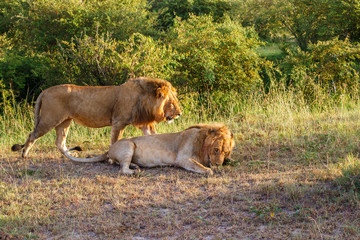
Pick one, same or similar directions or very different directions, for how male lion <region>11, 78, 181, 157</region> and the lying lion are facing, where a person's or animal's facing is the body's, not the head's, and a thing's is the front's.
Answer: same or similar directions

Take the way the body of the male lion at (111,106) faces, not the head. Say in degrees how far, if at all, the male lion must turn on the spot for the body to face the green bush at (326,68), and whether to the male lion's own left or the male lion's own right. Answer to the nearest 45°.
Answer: approximately 45° to the male lion's own left

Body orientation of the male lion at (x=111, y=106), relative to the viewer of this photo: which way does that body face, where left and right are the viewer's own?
facing to the right of the viewer

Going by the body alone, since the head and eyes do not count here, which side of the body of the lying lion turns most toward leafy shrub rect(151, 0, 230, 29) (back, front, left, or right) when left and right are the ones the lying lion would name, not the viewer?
left

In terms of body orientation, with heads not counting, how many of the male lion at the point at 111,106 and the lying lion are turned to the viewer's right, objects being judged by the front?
2

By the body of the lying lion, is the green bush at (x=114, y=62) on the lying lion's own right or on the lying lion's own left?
on the lying lion's own left

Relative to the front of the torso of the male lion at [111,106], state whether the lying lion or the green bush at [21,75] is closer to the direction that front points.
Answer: the lying lion

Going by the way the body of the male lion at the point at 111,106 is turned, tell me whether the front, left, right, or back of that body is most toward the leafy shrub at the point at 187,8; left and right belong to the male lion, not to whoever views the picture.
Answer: left

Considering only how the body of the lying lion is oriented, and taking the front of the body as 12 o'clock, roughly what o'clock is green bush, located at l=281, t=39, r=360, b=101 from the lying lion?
The green bush is roughly at 10 o'clock from the lying lion.

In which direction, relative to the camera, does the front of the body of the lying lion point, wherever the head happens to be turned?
to the viewer's right

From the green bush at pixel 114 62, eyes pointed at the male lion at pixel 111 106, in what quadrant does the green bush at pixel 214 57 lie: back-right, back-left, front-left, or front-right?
back-left
